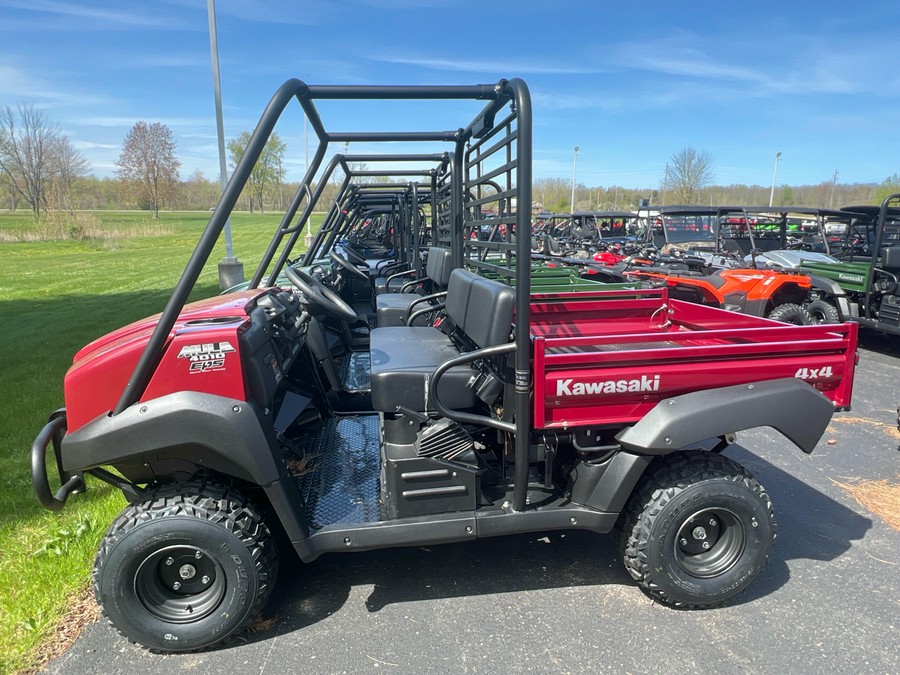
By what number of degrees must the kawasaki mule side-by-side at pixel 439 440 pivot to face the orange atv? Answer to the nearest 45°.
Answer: approximately 135° to its right

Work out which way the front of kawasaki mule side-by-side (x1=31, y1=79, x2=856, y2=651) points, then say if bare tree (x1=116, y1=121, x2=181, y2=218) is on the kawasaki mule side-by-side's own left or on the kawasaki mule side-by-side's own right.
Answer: on the kawasaki mule side-by-side's own right

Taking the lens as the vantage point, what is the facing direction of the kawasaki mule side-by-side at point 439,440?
facing to the left of the viewer

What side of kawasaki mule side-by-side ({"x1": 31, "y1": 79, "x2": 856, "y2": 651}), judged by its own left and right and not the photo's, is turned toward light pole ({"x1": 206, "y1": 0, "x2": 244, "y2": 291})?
right

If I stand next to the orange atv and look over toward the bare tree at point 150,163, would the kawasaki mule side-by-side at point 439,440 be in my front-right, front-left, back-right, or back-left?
back-left

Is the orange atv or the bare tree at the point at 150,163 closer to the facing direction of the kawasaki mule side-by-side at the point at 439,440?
the bare tree
